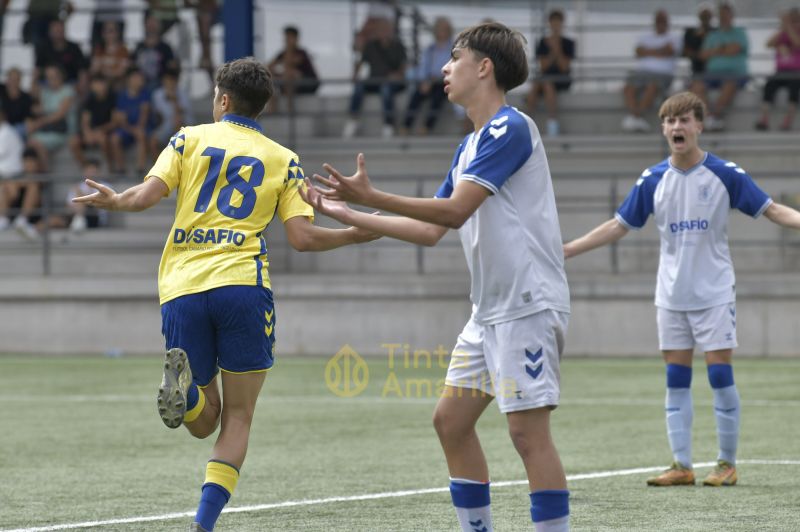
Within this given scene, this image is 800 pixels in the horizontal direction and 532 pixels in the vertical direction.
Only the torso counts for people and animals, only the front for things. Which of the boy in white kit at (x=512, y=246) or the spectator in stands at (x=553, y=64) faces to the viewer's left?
the boy in white kit

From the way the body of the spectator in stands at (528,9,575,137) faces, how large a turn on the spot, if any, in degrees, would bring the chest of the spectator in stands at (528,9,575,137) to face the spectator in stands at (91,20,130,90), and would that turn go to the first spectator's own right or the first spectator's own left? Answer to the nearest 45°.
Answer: approximately 90° to the first spectator's own right

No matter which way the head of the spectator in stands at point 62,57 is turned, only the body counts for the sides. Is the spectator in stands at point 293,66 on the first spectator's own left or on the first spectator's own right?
on the first spectator's own left

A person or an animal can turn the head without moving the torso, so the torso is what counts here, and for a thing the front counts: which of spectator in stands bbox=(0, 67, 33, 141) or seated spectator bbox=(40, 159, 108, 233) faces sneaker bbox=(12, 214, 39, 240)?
the spectator in stands

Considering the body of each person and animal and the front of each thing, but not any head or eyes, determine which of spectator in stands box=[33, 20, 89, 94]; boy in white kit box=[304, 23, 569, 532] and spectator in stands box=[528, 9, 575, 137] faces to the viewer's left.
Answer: the boy in white kit

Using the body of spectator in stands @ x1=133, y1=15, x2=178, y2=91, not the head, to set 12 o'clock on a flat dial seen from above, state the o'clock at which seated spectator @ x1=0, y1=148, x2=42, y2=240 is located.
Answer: The seated spectator is roughly at 2 o'clock from the spectator in stands.

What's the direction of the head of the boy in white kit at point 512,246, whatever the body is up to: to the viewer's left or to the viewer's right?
to the viewer's left

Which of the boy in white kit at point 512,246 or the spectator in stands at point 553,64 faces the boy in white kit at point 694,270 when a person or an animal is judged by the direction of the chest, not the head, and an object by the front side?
the spectator in stands

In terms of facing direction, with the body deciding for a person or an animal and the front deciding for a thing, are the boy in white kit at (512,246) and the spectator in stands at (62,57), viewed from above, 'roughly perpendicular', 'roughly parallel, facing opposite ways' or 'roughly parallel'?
roughly perpendicular
